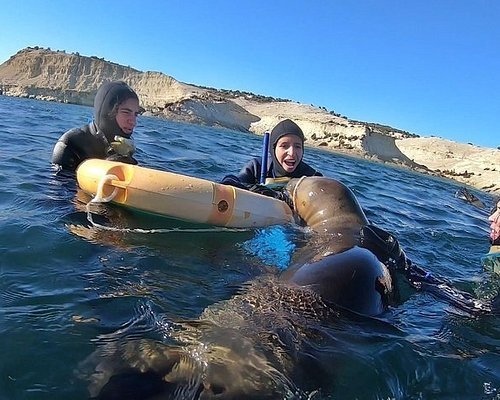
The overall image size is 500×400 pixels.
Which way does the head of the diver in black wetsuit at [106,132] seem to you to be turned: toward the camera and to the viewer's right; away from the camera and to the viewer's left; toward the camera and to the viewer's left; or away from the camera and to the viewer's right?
toward the camera and to the viewer's right

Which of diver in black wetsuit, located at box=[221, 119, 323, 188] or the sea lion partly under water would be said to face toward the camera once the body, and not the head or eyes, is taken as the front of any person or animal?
the diver in black wetsuit

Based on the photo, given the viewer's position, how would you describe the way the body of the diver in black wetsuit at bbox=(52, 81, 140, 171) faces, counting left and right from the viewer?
facing the viewer and to the right of the viewer

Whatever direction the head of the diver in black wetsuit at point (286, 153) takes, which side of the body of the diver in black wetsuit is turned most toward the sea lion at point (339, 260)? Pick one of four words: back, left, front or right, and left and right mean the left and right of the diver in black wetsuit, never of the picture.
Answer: front

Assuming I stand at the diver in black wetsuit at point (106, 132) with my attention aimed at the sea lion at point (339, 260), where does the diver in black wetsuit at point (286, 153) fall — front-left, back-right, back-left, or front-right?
front-left

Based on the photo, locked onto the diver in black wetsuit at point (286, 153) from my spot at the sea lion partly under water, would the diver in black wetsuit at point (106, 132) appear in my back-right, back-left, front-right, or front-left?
front-left

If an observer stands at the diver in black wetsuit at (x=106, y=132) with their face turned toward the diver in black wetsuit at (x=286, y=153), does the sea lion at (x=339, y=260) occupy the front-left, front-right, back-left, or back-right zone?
front-right

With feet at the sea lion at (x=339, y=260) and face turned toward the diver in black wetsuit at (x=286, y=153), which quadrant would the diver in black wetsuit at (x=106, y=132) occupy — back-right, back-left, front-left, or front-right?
front-left

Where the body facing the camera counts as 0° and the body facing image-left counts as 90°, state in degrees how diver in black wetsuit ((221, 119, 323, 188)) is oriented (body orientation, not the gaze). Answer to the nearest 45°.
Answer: approximately 0°

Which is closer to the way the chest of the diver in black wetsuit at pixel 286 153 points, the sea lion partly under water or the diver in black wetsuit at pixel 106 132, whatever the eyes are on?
the sea lion partly under water

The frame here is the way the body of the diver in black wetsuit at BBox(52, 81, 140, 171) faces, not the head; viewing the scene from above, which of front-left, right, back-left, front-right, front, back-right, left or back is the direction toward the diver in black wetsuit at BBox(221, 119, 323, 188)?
front-left

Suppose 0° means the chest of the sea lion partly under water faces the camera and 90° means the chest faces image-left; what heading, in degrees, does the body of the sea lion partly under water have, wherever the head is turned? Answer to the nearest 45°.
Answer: approximately 225°
